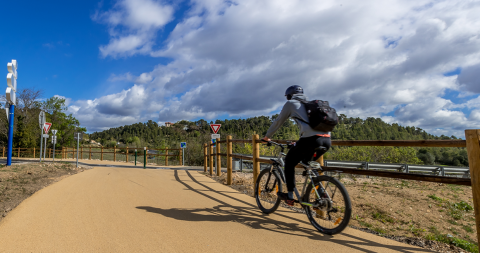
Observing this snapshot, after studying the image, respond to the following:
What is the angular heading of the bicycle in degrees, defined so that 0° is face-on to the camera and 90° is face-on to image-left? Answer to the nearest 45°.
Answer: approximately 135°
